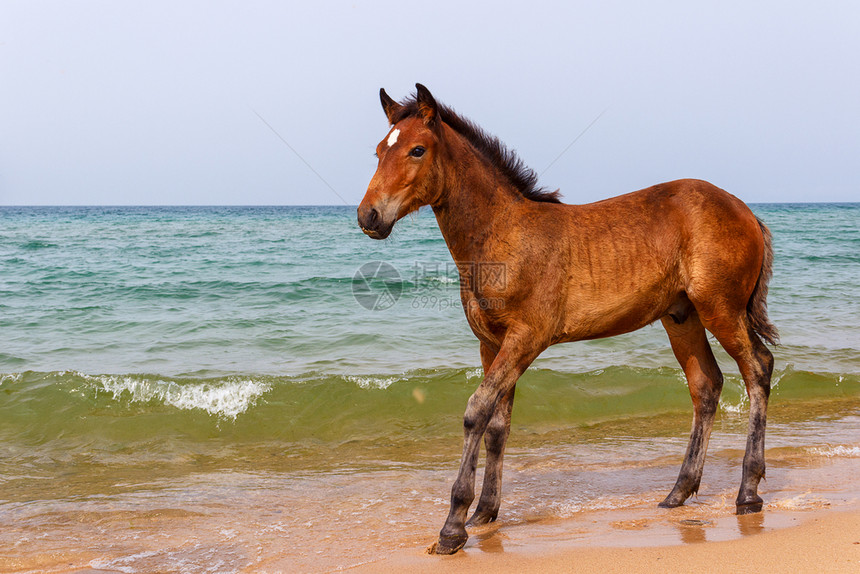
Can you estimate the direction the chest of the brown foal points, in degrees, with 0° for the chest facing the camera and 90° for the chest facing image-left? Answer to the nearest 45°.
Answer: approximately 45°
